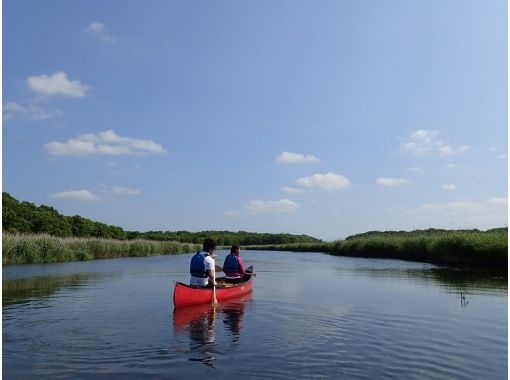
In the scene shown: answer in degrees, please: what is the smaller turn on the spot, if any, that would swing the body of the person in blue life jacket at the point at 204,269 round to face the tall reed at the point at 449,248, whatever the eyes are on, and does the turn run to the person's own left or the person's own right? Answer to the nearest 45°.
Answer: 0° — they already face it

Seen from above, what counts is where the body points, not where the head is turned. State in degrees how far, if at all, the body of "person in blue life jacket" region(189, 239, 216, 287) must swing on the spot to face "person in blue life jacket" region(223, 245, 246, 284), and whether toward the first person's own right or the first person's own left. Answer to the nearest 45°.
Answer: approximately 45° to the first person's own left

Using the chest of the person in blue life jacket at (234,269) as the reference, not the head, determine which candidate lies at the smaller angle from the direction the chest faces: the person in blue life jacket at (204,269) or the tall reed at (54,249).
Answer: the tall reed

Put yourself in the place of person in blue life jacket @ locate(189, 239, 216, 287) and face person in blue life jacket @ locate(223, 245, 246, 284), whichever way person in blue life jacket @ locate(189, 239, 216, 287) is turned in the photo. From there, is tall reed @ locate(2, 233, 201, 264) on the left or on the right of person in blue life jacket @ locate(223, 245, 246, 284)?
left

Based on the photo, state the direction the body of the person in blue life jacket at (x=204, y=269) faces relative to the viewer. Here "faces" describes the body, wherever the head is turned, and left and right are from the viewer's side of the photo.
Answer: facing away from the viewer and to the right of the viewer

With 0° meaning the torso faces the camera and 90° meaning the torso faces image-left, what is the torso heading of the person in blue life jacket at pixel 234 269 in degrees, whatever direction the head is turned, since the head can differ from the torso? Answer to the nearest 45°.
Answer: approximately 225°

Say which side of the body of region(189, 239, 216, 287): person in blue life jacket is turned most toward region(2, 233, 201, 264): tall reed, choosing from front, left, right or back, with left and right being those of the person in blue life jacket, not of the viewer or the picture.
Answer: left

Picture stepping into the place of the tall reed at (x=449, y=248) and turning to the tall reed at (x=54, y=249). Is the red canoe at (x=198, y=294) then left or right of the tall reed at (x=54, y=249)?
left

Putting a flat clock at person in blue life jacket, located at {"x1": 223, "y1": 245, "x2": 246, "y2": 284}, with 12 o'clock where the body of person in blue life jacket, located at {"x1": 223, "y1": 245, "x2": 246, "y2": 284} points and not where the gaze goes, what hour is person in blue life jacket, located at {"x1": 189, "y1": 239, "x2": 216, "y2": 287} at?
person in blue life jacket, located at {"x1": 189, "y1": 239, "x2": 216, "y2": 287} is roughly at 5 o'clock from person in blue life jacket, located at {"x1": 223, "y1": 245, "x2": 246, "y2": 284}.
